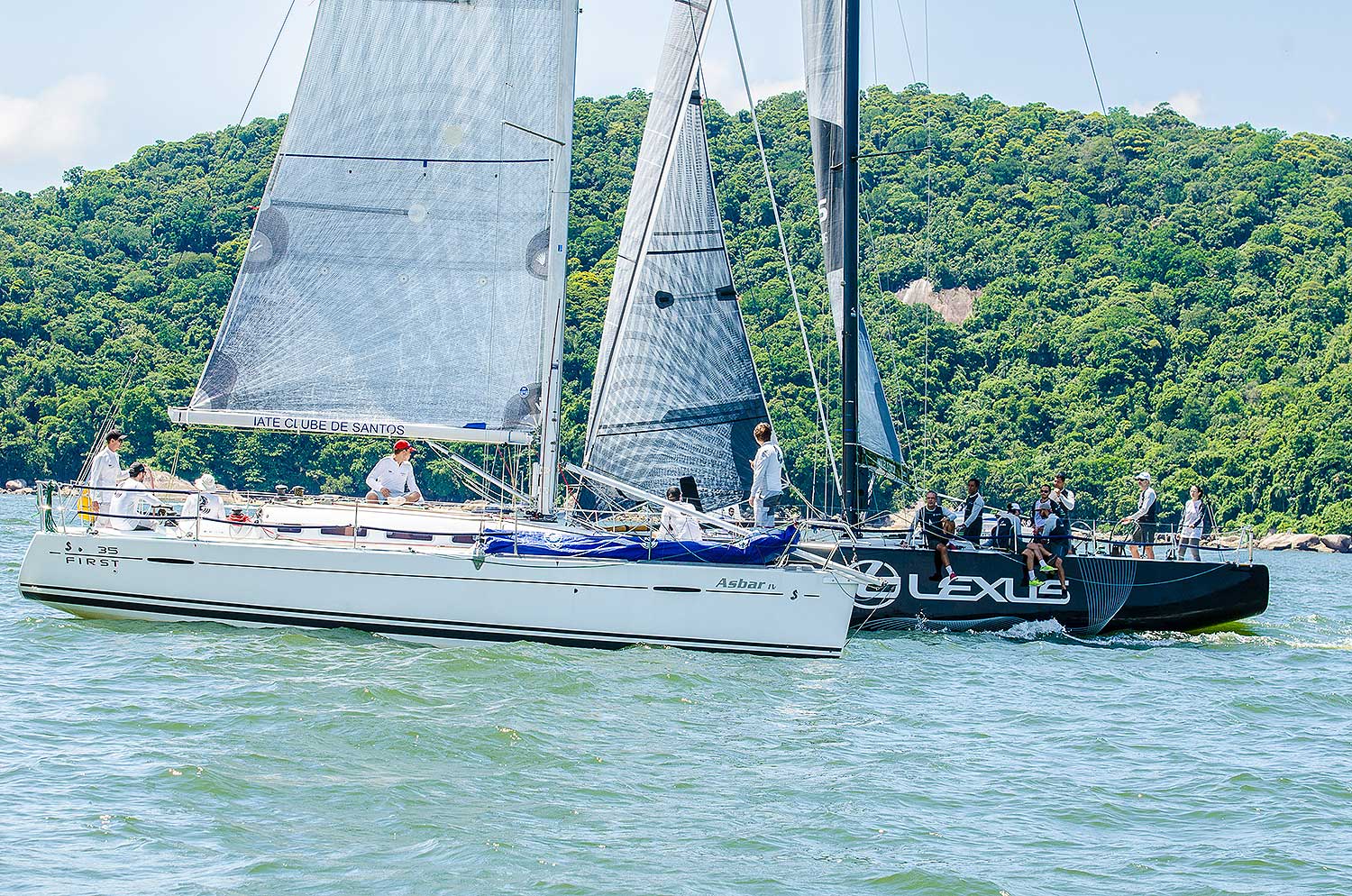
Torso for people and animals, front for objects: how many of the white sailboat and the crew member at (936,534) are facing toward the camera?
1

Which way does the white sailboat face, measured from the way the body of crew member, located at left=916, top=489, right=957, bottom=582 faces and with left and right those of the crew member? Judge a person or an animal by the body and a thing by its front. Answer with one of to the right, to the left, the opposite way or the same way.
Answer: to the left

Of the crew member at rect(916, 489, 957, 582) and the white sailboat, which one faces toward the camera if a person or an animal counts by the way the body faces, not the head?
the crew member

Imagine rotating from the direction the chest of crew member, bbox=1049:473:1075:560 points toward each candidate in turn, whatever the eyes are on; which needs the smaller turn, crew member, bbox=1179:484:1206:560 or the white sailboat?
the white sailboat

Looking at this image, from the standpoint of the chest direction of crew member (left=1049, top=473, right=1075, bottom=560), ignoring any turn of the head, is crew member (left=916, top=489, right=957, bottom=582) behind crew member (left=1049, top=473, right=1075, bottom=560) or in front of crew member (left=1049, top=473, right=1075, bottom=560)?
in front

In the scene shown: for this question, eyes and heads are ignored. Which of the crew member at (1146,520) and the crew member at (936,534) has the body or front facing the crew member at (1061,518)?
the crew member at (1146,520)

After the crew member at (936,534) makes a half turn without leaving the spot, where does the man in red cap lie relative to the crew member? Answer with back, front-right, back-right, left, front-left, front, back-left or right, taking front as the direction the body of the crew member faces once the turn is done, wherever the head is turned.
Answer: back-left

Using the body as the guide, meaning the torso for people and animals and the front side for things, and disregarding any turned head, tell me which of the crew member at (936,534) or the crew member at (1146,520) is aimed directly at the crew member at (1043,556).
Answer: the crew member at (1146,520)

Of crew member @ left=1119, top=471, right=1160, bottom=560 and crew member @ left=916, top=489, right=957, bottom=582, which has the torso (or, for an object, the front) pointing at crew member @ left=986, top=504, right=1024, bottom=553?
crew member @ left=1119, top=471, right=1160, bottom=560

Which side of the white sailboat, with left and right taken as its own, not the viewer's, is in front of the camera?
right

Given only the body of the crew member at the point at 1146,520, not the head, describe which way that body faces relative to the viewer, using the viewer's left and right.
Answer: facing the viewer and to the left of the viewer

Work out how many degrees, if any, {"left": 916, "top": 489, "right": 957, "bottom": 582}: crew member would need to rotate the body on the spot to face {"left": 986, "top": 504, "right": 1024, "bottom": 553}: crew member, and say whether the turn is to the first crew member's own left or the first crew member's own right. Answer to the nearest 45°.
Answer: approximately 135° to the first crew member's own left

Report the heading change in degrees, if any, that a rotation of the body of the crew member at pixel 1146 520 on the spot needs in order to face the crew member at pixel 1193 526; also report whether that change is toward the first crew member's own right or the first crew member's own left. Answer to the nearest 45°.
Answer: approximately 135° to the first crew member's own left

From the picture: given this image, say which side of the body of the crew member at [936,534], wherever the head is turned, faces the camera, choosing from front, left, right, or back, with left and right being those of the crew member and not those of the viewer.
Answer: front

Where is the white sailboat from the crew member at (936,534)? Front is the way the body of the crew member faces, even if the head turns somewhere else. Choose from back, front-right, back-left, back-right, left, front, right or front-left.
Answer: front-right

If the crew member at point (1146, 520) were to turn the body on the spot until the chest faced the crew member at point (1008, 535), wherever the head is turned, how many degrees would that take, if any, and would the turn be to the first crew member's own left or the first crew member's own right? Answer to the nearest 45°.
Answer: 0° — they already face them

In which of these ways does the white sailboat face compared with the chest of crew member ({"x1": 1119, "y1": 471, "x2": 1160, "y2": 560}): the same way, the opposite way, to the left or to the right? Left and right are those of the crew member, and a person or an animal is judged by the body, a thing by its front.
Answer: the opposite way
